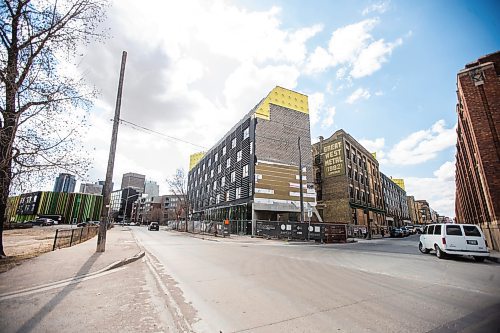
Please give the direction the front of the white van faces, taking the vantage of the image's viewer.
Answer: facing away from the viewer and to the left of the viewer

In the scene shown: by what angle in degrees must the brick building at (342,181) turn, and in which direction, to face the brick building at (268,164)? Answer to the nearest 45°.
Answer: approximately 90° to its right

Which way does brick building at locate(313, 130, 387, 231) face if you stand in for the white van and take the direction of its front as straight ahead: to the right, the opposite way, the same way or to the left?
the opposite way

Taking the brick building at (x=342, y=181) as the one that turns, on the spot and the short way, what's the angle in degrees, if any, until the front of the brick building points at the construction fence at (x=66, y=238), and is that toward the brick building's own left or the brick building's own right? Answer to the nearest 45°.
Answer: approximately 90° to the brick building's own right
